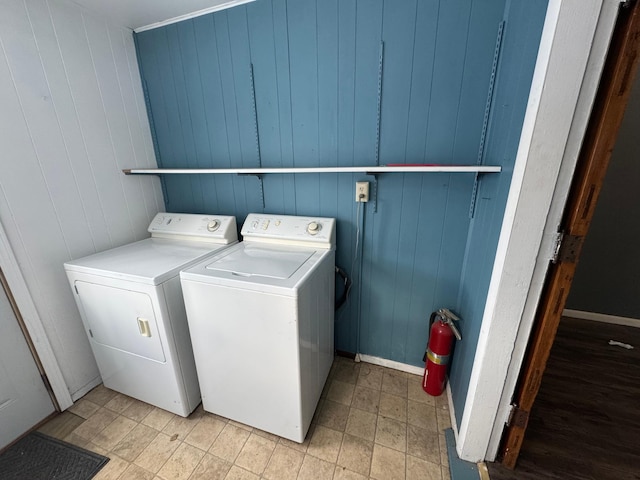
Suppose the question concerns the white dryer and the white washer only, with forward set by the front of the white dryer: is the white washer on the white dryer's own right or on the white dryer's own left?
on the white dryer's own left

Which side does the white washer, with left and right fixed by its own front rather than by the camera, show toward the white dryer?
right

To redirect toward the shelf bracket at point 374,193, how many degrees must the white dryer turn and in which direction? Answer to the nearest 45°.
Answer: approximately 135° to its left

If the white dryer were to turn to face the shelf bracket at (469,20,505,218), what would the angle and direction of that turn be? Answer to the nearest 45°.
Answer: approximately 90° to its left

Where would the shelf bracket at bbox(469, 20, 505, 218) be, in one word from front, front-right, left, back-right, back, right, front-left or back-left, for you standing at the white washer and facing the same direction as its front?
back-left

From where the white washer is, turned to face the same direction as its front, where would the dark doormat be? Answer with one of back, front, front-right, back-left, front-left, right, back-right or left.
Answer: front-right

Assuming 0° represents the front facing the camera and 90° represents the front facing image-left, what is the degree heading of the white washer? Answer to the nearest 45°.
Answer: approximately 45°

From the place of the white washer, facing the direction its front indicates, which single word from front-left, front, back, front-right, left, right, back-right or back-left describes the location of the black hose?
back

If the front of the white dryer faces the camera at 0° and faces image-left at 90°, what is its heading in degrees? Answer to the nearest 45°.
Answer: approximately 45°
